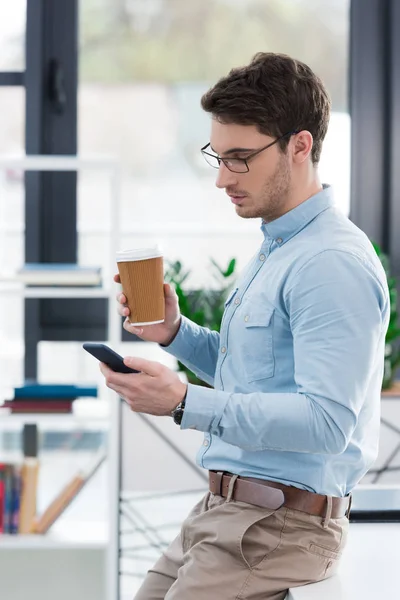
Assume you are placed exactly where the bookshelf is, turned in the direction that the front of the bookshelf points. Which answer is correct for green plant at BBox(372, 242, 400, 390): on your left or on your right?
on your left

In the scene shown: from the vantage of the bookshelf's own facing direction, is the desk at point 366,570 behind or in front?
in front

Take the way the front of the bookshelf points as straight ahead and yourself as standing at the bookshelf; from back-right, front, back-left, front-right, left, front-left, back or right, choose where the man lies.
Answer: front

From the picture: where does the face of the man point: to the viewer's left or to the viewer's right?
to the viewer's left

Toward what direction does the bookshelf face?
toward the camera

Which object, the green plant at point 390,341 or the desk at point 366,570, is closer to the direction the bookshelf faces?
the desk
